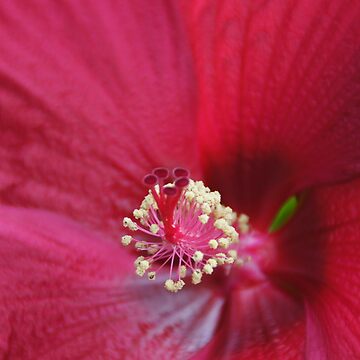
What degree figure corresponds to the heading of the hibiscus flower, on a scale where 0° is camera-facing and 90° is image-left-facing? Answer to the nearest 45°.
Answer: approximately 45°
